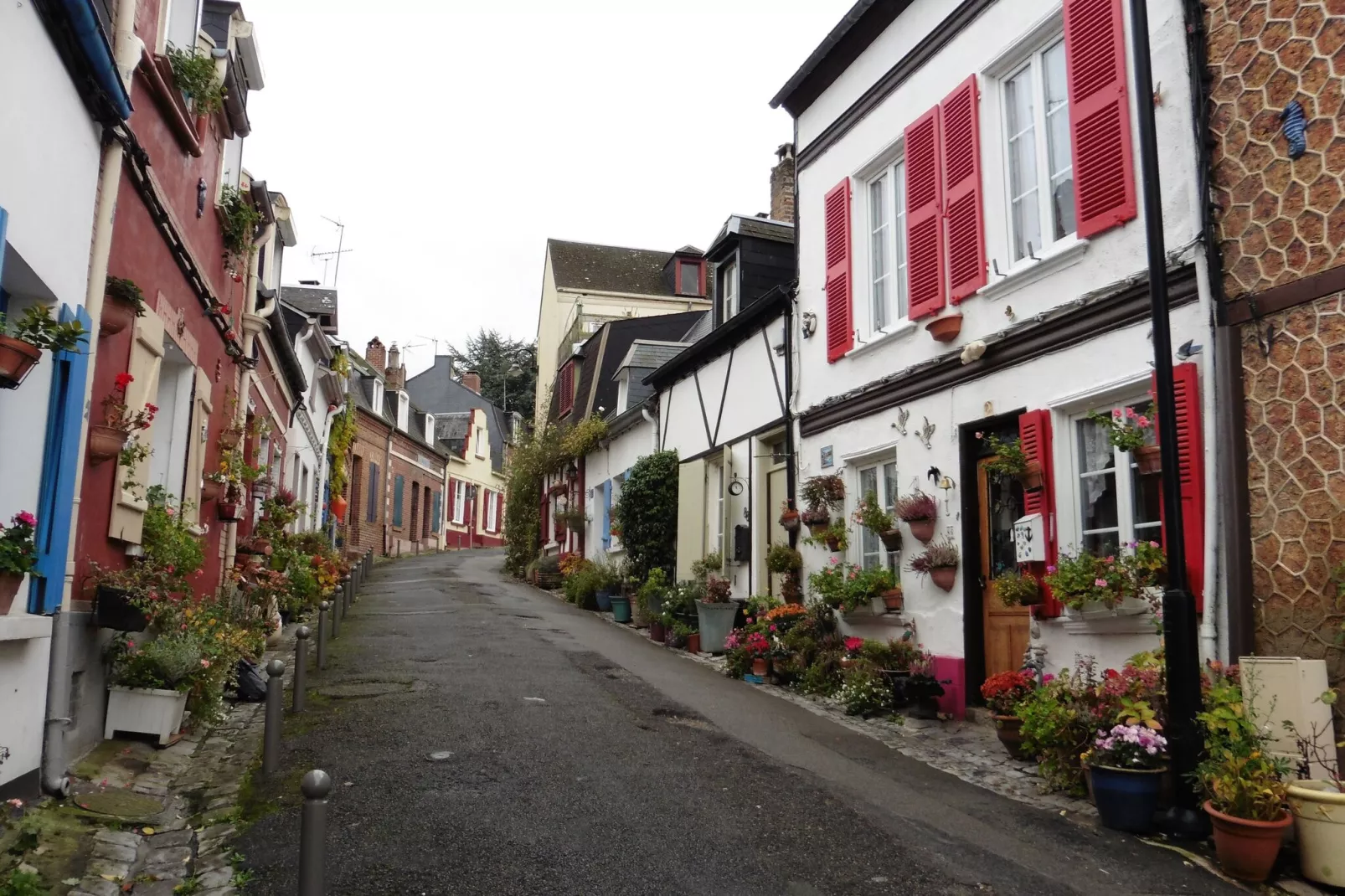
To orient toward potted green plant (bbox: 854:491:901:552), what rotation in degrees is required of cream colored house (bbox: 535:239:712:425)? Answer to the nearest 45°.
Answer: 0° — it already faces it

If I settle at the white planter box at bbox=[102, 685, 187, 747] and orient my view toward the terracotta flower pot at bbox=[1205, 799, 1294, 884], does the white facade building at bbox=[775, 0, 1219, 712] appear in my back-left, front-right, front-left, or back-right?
front-left

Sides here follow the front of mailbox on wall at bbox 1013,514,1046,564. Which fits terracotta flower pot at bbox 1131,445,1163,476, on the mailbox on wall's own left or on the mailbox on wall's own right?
on the mailbox on wall's own left

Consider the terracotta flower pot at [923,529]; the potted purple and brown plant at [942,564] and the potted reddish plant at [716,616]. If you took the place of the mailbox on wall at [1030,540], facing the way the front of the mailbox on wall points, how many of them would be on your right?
3

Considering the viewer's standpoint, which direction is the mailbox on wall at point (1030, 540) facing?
facing the viewer and to the left of the viewer

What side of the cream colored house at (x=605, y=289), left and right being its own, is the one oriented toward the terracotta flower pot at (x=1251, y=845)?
front

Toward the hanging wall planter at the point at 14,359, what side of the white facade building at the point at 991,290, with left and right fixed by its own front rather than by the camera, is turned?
front

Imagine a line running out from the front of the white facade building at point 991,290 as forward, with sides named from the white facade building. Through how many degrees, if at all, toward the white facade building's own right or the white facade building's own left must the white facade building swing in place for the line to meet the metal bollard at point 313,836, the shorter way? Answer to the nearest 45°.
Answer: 0° — it already faces it

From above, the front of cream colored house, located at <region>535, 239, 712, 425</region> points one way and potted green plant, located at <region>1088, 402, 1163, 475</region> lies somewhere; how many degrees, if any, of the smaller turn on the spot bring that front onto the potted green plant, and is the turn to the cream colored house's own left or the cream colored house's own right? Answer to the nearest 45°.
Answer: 0° — it already faces it

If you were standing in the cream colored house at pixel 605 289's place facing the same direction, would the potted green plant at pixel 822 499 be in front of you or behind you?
in front

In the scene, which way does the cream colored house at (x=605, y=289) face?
toward the camera

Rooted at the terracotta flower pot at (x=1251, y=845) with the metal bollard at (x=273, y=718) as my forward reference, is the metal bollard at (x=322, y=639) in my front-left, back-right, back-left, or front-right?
front-right

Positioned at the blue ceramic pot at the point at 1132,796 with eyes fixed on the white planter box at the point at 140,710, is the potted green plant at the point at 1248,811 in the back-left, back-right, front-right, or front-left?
back-left

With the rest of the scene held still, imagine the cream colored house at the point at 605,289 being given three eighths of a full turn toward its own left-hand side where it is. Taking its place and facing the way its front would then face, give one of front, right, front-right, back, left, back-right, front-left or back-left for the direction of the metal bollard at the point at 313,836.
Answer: back-right
